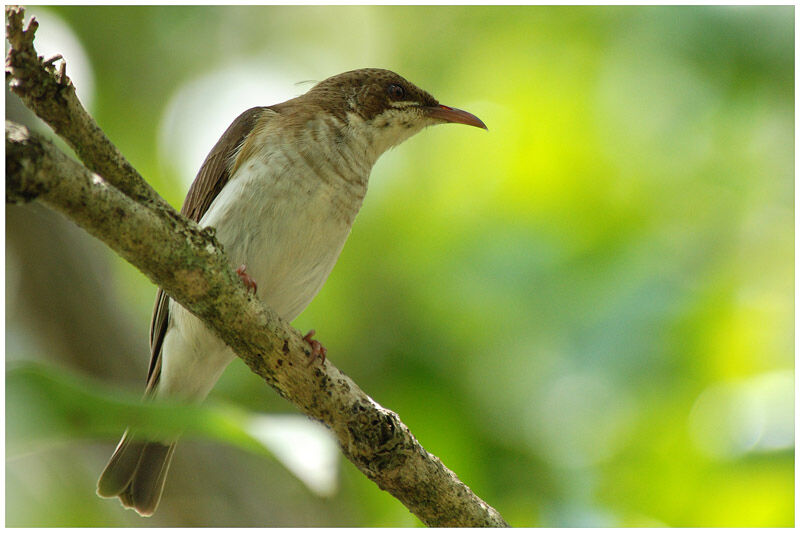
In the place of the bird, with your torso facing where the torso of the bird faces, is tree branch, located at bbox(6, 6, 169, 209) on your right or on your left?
on your right

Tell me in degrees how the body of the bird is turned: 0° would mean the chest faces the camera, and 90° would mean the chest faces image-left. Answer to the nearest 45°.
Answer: approximately 315°
